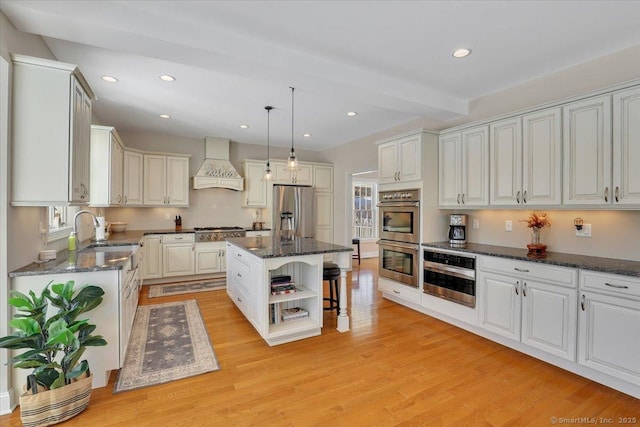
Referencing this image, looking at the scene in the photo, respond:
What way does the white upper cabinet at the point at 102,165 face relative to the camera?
to the viewer's right

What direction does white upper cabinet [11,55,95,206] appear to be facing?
to the viewer's right

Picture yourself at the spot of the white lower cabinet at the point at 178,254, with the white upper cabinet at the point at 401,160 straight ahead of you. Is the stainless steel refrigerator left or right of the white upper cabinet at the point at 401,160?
left

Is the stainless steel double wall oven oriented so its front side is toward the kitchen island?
yes

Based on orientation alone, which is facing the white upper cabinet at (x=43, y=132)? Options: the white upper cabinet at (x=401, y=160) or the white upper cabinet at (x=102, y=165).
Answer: the white upper cabinet at (x=401, y=160)

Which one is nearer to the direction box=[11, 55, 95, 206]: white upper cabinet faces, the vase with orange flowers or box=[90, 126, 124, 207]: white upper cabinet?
the vase with orange flowers

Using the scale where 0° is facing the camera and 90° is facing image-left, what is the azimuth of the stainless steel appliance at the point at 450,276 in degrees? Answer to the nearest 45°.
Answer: approximately 45°

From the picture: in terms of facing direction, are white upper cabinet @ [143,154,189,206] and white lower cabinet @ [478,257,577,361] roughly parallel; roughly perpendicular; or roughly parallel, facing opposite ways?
roughly perpendicular

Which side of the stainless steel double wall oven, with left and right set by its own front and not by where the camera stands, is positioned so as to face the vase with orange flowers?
left

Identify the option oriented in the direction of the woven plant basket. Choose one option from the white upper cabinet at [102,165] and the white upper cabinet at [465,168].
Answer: the white upper cabinet at [465,168]
